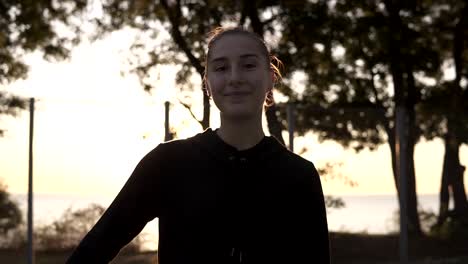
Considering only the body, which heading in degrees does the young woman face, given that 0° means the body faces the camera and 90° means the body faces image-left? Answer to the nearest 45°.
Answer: approximately 0°

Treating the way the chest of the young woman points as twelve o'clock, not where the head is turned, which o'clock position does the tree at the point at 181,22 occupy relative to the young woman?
The tree is roughly at 6 o'clock from the young woman.

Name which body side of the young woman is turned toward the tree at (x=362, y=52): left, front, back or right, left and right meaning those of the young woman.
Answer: back

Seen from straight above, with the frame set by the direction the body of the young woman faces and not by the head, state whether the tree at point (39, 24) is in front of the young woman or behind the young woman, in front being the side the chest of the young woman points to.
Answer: behind

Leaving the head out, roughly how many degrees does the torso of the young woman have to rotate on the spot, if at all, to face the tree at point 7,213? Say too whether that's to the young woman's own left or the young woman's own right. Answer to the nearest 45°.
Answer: approximately 180°

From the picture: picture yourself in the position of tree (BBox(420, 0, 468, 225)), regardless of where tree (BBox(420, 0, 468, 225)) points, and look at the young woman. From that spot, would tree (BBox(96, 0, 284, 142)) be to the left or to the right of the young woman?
right

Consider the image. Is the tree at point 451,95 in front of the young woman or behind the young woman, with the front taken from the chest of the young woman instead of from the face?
behind
